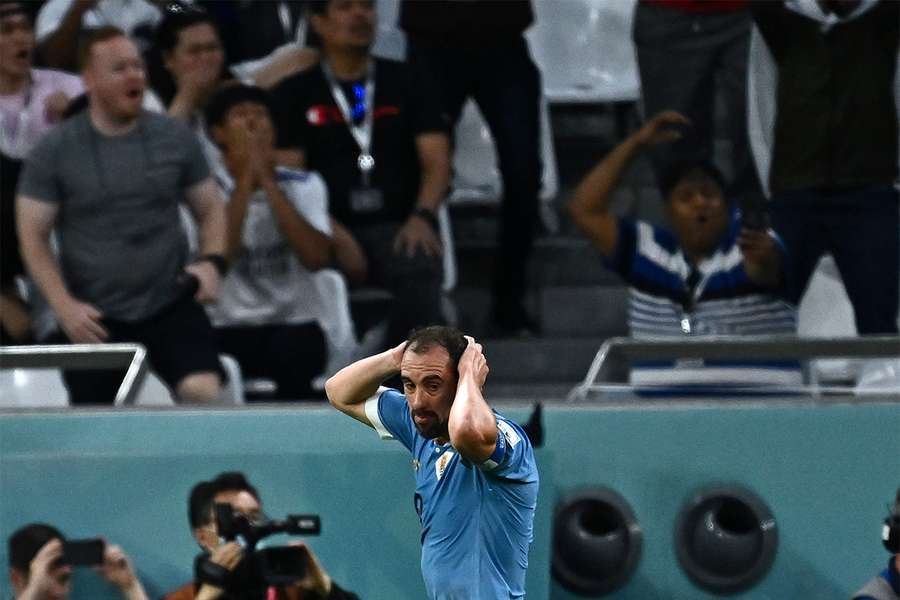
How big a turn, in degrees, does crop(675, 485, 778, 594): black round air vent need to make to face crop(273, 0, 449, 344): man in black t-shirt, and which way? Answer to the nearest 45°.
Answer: approximately 135° to its right

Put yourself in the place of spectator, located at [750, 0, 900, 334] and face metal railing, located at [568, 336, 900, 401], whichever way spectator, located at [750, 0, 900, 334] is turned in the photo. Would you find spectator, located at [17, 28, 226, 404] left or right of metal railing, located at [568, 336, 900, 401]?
right

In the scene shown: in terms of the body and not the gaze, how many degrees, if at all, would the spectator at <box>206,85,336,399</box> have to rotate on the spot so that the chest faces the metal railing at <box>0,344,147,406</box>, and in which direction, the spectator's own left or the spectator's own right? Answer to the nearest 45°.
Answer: approximately 45° to the spectator's own right

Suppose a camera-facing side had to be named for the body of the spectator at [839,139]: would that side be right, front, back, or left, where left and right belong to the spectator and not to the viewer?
front

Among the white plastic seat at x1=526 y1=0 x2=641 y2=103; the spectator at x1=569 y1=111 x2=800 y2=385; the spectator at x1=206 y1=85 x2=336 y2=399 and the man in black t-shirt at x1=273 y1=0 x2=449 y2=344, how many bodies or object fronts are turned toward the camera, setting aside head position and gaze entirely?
4

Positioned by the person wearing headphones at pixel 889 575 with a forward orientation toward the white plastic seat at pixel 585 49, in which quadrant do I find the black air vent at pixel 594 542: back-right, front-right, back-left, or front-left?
front-left

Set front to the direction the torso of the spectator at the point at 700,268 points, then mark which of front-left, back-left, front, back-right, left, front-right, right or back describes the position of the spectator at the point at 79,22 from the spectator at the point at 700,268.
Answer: right

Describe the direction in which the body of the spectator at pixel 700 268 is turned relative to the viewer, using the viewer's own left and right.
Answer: facing the viewer

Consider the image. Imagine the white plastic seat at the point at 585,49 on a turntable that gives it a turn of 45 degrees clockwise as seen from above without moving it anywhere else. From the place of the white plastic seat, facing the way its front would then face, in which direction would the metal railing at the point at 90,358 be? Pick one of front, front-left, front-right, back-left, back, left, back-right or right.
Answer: front

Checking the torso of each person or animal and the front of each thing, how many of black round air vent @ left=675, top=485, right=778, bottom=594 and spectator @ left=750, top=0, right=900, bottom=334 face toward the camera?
2

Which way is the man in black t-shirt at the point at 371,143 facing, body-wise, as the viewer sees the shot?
toward the camera

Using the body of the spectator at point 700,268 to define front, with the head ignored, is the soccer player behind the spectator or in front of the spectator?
in front
